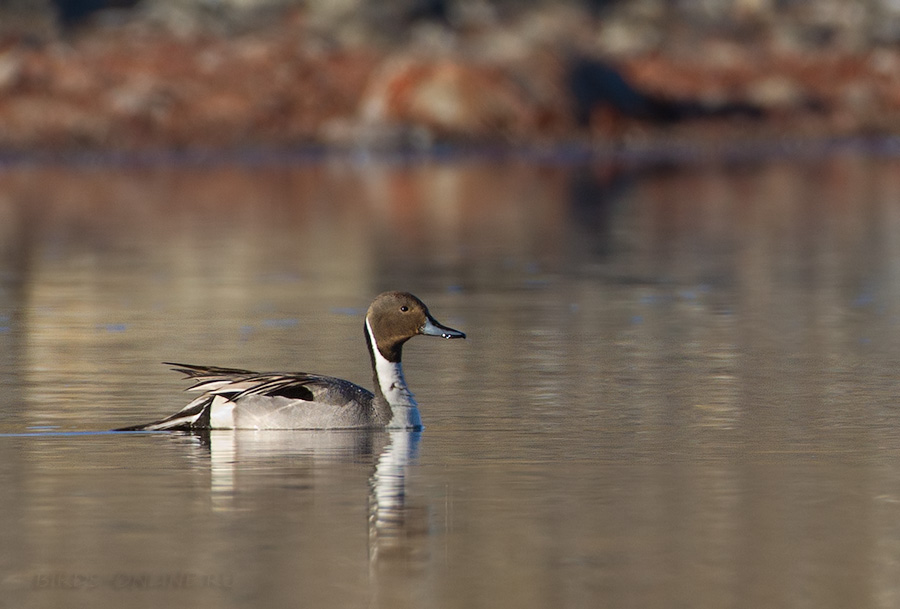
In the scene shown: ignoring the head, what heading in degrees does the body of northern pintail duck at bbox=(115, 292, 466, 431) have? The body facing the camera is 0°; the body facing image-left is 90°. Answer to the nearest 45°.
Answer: approximately 270°
